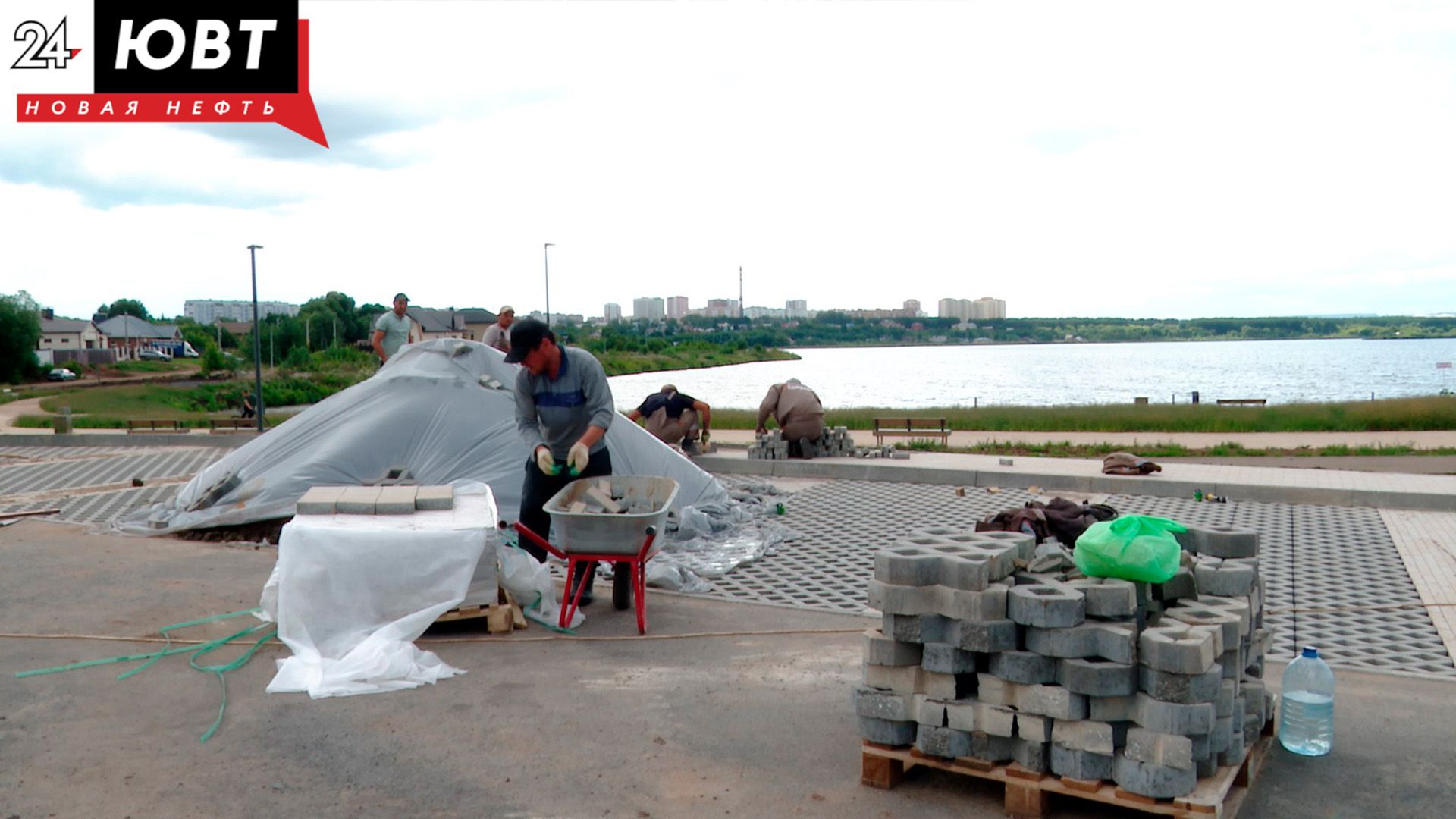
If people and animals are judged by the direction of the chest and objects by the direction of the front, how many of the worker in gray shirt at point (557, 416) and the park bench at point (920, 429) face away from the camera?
1

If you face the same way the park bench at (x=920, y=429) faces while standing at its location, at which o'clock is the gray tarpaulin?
The gray tarpaulin is roughly at 7 o'clock from the park bench.

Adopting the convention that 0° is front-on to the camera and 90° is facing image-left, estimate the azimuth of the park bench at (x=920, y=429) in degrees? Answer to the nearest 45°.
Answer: approximately 180°

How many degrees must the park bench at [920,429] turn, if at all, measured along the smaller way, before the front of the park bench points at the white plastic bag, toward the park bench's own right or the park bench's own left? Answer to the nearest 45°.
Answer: approximately 180°

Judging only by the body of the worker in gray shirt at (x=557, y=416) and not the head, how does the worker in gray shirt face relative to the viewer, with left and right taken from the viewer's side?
facing the viewer and to the left of the viewer

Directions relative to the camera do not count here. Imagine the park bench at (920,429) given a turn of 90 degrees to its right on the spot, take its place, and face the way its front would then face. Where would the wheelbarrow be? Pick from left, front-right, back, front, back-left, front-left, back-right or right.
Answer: right

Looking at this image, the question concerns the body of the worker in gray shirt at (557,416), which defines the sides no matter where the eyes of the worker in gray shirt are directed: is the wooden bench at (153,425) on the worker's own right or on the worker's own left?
on the worker's own right

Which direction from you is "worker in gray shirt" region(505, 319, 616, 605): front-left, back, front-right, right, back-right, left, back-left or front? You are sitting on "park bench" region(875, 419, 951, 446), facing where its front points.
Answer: back

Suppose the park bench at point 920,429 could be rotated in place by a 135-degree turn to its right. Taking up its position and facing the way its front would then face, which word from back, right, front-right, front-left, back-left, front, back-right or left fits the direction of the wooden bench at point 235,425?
back-right

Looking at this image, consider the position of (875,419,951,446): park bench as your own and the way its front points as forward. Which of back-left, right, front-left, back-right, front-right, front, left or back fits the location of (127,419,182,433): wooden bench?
left

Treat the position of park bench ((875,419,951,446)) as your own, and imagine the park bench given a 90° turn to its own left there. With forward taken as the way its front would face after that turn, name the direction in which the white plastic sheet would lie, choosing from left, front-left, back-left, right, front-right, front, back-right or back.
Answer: left

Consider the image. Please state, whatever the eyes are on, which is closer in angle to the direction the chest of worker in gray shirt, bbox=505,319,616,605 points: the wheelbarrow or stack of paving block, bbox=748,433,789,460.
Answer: the wheelbarrow

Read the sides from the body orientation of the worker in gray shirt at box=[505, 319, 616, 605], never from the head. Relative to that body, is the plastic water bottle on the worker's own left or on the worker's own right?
on the worker's own left

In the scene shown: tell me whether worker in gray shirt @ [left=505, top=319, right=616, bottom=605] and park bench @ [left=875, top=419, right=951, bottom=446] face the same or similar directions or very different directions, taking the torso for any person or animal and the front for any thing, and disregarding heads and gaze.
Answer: very different directions

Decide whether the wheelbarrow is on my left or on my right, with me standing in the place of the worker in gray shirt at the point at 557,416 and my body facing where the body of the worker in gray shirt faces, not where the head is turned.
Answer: on my left

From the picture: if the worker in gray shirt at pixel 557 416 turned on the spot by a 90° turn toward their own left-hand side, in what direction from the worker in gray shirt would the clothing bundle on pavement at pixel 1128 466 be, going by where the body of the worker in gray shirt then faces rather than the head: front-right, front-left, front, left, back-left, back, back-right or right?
left

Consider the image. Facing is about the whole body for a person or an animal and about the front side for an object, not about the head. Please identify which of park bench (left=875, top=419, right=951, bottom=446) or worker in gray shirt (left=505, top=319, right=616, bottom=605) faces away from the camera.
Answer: the park bench

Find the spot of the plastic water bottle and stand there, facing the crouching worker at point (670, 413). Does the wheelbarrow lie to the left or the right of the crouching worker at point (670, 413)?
left
